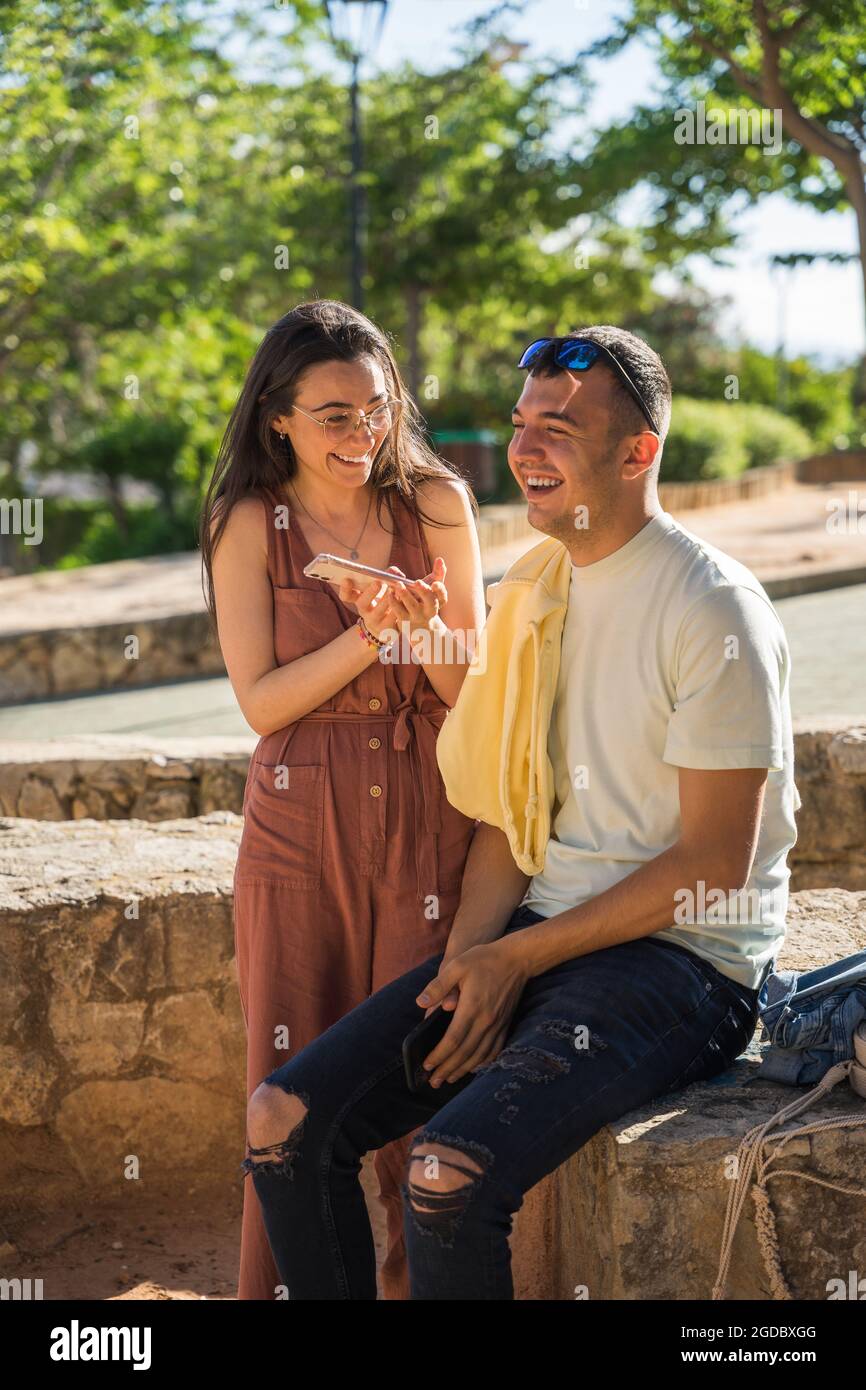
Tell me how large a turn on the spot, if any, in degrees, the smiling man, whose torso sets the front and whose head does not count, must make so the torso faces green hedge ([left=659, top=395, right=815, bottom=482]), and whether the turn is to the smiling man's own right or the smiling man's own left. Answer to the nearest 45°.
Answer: approximately 135° to the smiling man's own right

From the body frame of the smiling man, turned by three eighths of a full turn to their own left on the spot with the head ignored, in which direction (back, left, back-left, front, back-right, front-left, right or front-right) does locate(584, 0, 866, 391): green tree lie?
left

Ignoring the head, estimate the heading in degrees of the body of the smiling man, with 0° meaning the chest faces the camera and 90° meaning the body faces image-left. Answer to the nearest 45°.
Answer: approximately 45°
